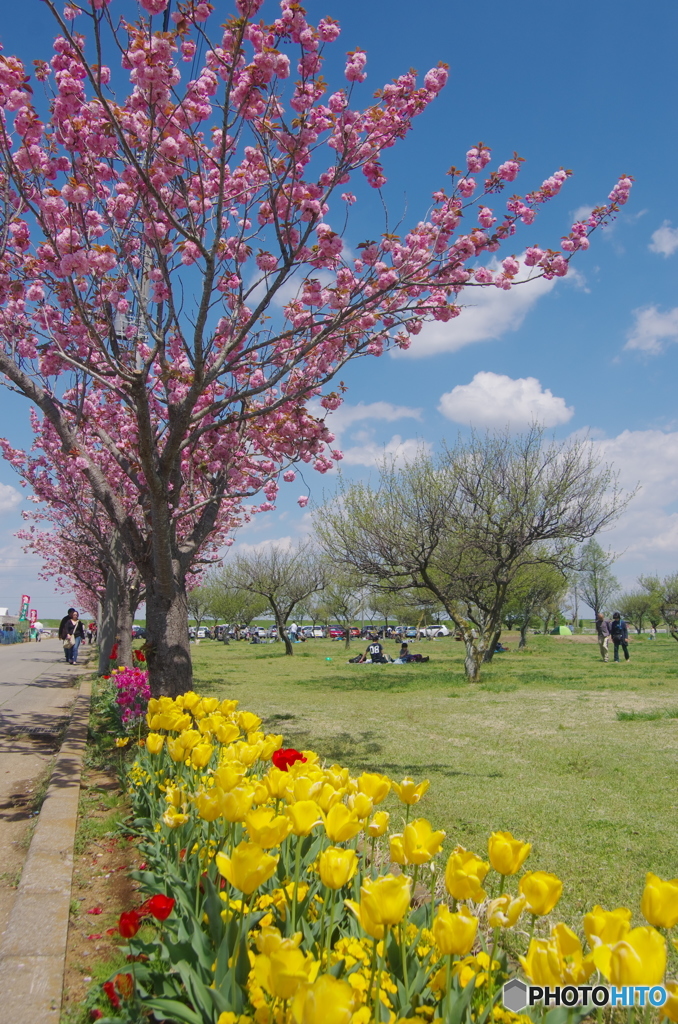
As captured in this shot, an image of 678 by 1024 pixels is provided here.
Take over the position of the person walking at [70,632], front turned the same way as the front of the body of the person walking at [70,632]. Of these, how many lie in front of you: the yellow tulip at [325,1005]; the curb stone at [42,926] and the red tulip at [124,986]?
3

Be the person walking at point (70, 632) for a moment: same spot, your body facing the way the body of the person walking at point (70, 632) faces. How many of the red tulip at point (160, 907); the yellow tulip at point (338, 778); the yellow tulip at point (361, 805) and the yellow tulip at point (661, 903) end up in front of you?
4

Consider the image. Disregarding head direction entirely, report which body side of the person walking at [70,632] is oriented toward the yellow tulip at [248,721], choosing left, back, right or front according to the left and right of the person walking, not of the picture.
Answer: front

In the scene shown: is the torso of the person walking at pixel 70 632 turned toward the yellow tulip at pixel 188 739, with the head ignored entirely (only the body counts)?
yes

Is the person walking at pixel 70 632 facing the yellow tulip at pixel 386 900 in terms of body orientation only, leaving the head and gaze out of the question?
yes

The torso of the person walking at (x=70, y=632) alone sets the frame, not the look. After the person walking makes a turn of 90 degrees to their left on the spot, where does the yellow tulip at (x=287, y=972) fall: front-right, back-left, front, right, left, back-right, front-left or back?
right

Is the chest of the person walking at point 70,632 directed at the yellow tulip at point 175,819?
yes

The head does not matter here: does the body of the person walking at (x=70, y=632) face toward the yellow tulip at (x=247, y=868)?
yes

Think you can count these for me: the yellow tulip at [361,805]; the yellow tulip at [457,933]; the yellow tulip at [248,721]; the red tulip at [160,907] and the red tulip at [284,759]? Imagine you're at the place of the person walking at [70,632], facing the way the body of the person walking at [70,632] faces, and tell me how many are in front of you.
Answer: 5

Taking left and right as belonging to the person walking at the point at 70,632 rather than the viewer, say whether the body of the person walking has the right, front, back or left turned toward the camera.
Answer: front

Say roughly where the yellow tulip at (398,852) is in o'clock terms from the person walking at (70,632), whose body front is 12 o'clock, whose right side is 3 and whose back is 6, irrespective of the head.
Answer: The yellow tulip is roughly at 12 o'clock from the person walking.

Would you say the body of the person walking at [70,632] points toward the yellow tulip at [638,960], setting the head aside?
yes

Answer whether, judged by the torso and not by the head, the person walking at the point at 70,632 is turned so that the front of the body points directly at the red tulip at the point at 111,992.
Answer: yes

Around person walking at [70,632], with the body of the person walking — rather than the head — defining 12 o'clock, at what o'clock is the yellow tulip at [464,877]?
The yellow tulip is roughly at 12 o'clock from the person walking.

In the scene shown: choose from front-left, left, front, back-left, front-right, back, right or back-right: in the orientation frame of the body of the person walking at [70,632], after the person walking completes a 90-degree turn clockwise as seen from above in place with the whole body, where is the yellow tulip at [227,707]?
left

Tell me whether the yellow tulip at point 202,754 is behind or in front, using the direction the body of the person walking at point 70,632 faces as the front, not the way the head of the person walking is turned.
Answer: in front

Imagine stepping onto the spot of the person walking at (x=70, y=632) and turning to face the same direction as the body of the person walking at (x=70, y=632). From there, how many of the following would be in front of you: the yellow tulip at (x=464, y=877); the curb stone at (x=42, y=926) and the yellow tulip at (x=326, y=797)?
3

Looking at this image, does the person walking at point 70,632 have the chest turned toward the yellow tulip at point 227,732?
yes

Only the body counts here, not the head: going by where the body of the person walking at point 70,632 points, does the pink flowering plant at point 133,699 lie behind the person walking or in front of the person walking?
in front

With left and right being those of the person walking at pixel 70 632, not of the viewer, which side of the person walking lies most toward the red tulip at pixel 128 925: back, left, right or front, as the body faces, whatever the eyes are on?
front
